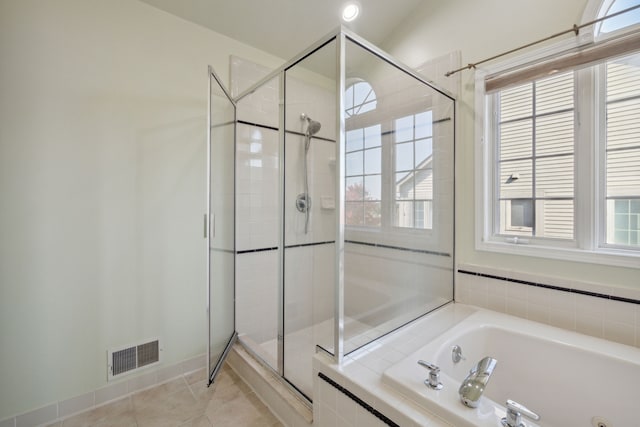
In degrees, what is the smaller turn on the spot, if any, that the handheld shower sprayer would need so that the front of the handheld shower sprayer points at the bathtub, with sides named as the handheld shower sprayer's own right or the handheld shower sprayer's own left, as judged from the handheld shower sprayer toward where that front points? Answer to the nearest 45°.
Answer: approximately 45° to the handheld shower sprayer's own left

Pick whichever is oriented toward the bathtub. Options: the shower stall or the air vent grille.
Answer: the air vent grille

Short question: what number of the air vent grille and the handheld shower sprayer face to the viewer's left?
0

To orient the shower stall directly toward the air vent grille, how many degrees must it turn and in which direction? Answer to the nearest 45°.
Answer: approximately 45° to its right

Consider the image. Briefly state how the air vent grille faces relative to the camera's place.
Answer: facing the viewer and to the right of the viewer

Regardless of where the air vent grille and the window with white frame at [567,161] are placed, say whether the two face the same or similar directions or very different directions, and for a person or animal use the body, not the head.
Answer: very different directions

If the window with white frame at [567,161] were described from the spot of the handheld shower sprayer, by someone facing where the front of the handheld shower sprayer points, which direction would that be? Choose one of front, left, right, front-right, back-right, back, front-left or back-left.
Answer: front-left

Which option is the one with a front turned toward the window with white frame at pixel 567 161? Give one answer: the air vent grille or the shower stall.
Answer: the air vent grille

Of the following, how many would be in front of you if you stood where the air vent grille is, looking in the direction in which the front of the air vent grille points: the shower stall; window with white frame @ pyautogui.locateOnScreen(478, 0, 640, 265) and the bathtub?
3

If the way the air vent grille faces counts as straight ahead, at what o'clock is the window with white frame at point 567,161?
The window with white frame is roughly at 12 o'clock from the air vent grille.

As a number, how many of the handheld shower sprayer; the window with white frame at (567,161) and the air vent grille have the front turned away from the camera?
0

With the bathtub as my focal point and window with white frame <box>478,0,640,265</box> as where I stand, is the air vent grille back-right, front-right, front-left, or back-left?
front-right

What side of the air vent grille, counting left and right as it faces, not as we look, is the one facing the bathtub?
front
